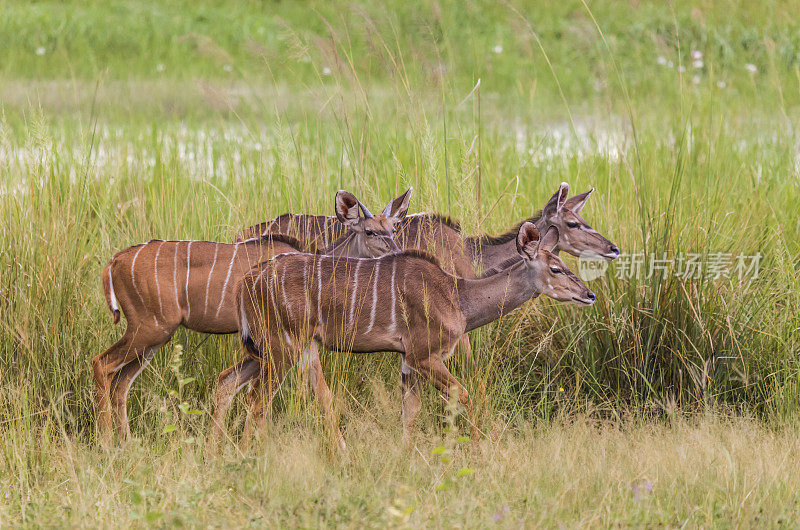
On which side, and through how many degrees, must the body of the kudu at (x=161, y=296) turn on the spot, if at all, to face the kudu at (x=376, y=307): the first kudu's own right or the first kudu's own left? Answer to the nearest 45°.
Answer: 0° — it already faces it

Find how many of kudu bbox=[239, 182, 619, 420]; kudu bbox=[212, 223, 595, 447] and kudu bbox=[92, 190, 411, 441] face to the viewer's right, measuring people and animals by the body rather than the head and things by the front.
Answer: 3

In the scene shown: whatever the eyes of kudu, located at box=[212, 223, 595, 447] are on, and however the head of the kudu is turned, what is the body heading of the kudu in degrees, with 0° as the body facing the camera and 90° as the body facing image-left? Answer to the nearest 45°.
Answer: approximately 270°

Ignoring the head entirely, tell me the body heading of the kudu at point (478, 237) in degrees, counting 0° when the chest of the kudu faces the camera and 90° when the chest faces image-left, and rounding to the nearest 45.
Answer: approximately 270°

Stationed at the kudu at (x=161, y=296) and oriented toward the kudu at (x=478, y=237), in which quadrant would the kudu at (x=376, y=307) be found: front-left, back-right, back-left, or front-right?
front-right

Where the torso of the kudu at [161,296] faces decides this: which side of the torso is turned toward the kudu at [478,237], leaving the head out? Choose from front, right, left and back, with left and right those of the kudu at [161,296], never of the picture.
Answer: front

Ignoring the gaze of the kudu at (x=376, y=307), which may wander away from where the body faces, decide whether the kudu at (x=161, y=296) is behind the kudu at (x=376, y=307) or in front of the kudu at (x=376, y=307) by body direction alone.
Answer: behind

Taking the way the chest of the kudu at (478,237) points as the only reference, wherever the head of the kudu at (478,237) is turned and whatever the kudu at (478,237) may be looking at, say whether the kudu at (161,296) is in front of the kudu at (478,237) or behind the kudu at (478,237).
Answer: behind

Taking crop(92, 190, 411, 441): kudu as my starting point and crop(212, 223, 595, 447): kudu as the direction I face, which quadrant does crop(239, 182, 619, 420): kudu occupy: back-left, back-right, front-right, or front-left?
front-left

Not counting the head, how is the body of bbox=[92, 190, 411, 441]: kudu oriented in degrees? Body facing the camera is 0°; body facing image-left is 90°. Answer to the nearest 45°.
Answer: approximately 270°

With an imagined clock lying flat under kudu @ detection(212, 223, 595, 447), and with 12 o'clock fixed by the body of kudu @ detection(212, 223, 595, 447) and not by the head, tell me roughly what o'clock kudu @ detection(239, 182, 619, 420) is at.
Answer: kudu @ detection(239, 182, 619, 420) is roughly at 10 o'clock from kudu @ detection(212, 223, 595, 447).

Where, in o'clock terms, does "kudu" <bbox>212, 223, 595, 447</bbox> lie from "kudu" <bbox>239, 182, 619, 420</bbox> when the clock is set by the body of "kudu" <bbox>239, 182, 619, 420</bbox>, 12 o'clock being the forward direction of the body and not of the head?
"kudu" <bbox>212, 223, 595, 447</bbox> is roughly at 4 o'clock from "kudu" <bbox>239, 182, 619, 420</bbox>.

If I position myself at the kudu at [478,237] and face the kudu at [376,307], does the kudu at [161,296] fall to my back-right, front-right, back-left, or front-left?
front-right
